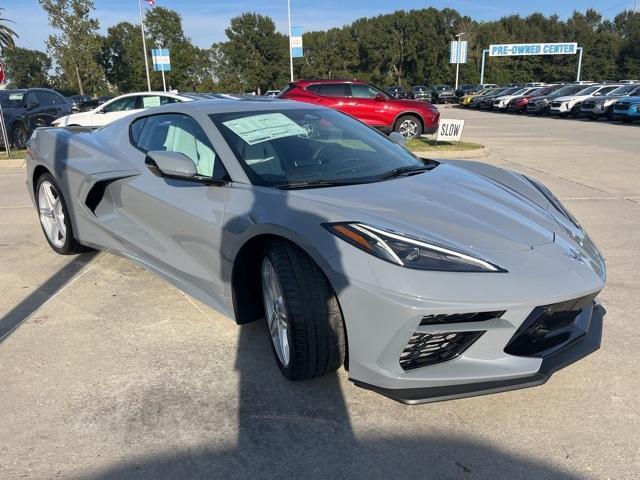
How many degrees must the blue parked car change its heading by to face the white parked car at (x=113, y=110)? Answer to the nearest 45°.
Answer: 0° — it already faces it

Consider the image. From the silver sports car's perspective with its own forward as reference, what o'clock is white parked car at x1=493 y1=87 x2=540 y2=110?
The white parked car is roughly at 8 o'clock from the silver sports car.

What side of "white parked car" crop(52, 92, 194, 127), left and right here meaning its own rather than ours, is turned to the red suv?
back

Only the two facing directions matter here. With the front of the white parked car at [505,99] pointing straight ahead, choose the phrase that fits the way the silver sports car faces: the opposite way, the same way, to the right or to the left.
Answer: to the left

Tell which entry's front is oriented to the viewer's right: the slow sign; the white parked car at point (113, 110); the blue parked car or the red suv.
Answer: the red suv

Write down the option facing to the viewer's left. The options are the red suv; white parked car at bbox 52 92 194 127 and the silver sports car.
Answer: the white parked car

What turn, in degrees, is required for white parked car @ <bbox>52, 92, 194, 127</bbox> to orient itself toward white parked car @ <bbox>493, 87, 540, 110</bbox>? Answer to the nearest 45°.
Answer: approximately 135° to its right

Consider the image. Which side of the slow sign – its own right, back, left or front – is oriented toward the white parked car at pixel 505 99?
back

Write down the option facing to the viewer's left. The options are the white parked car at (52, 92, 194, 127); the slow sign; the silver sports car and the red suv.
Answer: the white parked car

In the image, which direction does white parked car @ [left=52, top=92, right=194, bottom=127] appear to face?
to the viewer's left

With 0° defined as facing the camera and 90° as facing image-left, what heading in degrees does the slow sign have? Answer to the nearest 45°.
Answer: approximately 0°

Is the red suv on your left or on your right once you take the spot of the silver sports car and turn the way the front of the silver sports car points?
on your left

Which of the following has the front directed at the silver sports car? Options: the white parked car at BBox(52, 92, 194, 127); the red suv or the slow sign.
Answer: the slow sign

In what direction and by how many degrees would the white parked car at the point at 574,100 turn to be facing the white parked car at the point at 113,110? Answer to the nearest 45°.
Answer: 0° — it already faces it

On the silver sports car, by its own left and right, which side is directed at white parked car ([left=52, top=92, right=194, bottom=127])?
back
